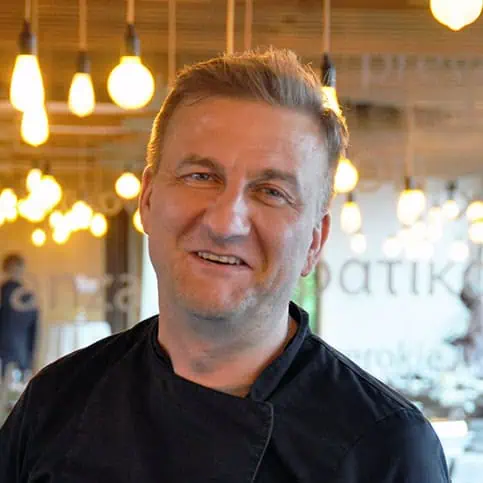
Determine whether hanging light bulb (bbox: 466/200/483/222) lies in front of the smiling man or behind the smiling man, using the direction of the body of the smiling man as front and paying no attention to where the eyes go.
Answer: behind

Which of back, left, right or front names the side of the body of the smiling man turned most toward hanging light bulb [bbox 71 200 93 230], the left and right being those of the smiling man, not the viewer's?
back

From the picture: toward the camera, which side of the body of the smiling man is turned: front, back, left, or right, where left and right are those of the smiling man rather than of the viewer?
front

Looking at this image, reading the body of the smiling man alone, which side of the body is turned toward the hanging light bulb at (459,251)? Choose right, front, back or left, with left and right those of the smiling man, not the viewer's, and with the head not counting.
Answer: back
